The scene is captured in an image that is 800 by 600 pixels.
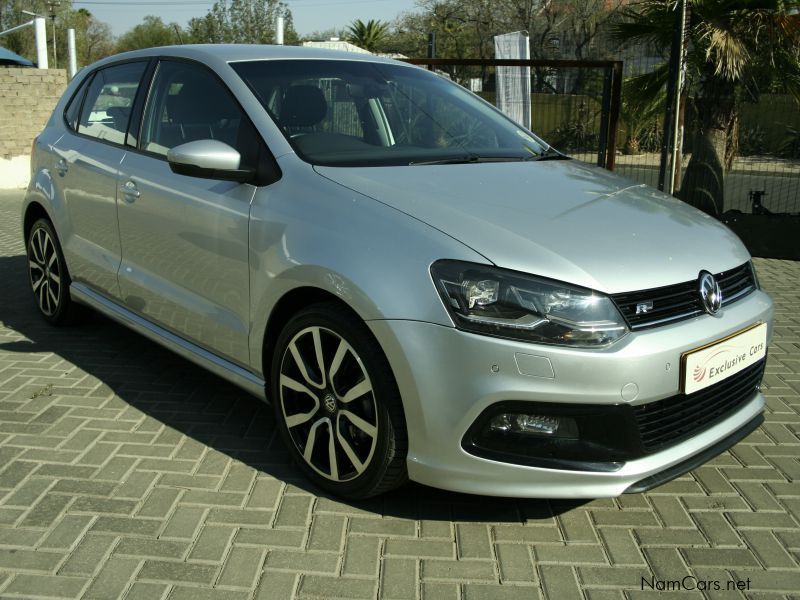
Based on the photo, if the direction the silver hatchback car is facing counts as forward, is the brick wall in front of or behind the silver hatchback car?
behind

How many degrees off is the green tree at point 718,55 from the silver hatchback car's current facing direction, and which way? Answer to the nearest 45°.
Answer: approximately 90° to its left

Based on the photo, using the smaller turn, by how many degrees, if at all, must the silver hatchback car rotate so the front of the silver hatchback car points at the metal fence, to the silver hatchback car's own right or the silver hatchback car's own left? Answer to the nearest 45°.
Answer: approximately 135° to the silver hatchback car's own left

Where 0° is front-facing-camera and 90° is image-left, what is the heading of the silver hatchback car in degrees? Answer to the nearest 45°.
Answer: approximately 315°

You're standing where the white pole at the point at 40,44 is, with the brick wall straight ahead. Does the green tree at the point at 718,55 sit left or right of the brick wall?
left

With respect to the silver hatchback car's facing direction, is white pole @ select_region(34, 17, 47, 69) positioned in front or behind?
behind

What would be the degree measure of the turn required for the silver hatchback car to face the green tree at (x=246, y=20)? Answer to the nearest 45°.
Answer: approximately 135° to its left
